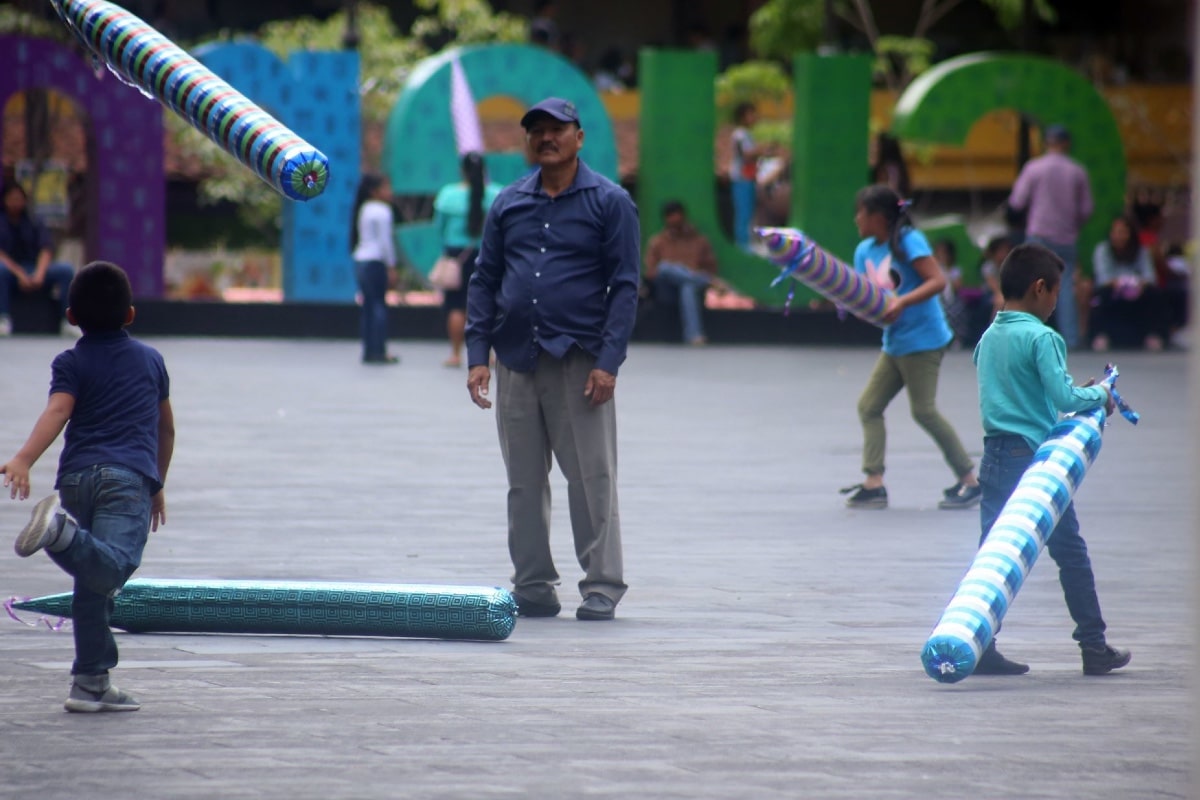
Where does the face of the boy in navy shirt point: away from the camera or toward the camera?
away from the camera

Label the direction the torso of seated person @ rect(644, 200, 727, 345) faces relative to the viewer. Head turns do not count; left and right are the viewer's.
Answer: facing the viewer

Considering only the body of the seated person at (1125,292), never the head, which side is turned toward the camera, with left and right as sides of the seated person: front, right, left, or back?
front

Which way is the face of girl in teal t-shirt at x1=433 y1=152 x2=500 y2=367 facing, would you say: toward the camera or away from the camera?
away from the camera

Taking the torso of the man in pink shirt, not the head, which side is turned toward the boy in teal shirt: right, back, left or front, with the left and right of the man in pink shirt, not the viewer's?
back

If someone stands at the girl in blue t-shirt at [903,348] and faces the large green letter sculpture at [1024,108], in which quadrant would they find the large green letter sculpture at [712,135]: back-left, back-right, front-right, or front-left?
front-left

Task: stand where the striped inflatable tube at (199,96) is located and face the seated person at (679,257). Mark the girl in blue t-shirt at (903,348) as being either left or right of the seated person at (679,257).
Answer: right

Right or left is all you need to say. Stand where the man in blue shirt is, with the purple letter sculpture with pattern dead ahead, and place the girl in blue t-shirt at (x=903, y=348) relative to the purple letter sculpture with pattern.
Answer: right

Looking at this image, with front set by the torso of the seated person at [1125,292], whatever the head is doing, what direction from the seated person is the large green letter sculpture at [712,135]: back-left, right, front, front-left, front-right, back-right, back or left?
right

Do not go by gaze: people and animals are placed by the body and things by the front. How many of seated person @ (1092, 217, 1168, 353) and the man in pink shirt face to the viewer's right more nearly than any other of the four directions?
0
